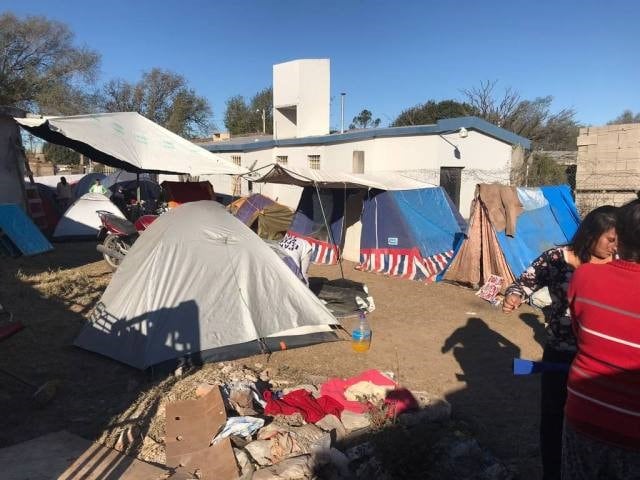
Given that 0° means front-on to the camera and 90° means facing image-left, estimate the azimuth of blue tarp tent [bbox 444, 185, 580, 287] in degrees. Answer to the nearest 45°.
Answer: approximately 45°

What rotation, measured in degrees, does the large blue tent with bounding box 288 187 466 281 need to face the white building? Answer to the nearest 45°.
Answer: approximately 135° to its right

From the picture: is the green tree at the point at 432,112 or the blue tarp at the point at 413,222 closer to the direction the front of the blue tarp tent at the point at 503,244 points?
the blue tarp

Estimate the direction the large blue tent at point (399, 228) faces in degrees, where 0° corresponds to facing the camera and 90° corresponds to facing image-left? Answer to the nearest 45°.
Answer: approximately 45°

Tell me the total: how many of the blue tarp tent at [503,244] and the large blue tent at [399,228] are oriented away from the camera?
0

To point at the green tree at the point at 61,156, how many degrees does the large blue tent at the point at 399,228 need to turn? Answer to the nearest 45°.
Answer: approximately 90° to its right

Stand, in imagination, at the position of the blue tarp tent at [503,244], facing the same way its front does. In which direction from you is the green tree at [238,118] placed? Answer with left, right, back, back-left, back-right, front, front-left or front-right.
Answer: right

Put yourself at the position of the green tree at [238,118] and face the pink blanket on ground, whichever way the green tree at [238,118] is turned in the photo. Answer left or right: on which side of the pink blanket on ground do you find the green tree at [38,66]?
right

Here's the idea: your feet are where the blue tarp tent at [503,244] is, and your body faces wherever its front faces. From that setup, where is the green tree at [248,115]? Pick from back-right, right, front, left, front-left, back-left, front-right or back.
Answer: right

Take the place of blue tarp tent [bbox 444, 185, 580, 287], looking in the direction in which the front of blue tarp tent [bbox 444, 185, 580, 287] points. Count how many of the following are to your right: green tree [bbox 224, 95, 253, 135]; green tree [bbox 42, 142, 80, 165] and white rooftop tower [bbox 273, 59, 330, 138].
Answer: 3

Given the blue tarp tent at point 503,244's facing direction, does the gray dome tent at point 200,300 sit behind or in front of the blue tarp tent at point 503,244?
in front

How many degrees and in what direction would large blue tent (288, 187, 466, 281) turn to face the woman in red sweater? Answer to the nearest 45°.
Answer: approximately 45° to its left

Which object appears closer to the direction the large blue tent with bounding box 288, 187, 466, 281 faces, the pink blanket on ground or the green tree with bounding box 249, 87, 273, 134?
the pink blanket on ground

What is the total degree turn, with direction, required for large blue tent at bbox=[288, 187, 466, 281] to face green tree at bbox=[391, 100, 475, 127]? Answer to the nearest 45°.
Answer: approximately 135° to its right

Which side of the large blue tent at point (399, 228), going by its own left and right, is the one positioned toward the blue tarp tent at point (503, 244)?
left

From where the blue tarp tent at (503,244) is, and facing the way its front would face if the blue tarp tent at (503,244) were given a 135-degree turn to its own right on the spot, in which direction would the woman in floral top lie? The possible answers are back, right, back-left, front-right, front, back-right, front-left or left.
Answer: back
